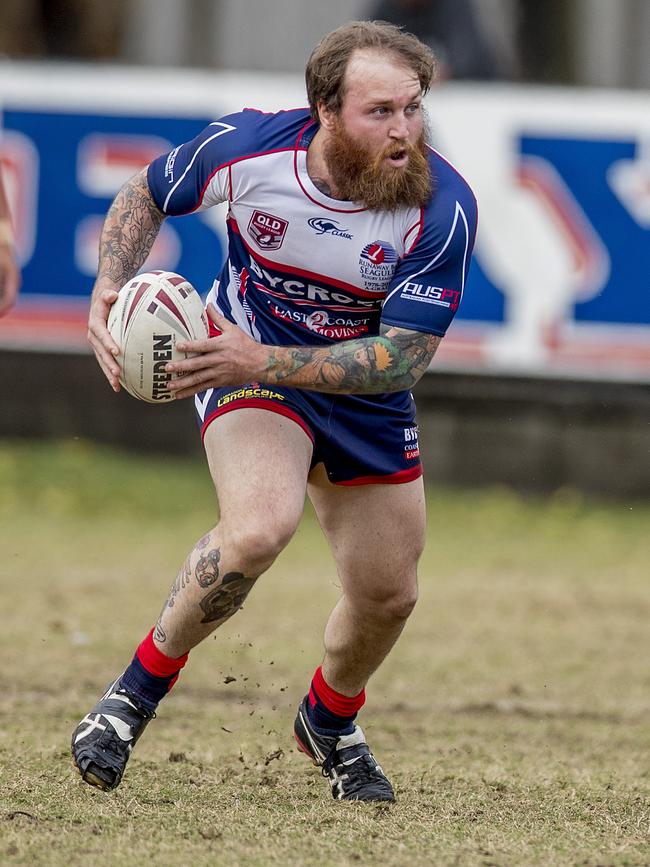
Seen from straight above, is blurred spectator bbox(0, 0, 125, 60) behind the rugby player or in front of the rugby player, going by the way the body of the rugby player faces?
behind

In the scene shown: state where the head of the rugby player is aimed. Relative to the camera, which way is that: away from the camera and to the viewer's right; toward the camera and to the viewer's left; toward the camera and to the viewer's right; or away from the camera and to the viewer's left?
toward the camera and to the viewer's right

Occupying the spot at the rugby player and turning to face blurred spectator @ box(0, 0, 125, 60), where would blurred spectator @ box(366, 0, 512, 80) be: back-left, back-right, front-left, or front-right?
front-right

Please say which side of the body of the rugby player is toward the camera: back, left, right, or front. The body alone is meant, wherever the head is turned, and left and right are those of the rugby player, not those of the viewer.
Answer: front

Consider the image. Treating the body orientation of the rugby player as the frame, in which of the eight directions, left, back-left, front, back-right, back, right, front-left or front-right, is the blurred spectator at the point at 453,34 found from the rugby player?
back

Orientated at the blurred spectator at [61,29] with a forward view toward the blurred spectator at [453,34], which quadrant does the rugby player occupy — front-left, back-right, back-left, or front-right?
front-right

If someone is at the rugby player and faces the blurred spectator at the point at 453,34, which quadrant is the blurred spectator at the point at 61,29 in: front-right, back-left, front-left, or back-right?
front-left
